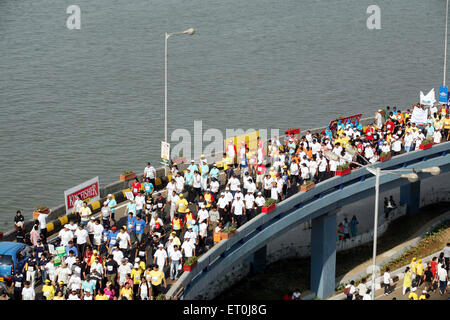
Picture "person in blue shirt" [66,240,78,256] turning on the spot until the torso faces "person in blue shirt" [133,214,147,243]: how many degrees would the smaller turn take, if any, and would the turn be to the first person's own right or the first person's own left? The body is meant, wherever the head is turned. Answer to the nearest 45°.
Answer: approximately 180°

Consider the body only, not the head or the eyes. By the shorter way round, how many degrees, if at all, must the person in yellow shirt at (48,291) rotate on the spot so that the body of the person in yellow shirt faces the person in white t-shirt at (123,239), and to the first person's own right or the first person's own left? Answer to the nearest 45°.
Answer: approximately 180°

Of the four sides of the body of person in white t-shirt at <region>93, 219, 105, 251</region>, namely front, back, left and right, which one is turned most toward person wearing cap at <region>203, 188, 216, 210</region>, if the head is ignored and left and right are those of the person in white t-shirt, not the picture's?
back

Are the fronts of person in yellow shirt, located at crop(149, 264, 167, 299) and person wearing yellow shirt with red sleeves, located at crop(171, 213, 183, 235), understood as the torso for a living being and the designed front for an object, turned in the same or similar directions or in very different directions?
same or similar directions

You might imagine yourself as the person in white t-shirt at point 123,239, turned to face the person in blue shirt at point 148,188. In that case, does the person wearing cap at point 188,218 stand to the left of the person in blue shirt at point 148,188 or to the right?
right

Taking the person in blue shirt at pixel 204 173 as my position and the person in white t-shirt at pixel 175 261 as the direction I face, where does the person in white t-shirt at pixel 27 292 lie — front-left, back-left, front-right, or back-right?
front-right

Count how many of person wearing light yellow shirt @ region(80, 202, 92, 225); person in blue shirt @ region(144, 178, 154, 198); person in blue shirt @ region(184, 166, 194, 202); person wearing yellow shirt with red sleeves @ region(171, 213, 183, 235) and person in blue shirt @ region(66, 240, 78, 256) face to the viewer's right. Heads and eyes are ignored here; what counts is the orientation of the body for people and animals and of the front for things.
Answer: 0

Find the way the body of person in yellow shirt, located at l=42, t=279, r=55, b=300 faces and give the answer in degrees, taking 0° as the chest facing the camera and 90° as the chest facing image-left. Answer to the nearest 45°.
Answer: approximately 45°

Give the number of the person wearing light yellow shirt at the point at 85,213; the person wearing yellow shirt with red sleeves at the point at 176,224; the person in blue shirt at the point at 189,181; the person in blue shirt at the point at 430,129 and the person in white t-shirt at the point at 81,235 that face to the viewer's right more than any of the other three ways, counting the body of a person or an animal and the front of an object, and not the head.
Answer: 0

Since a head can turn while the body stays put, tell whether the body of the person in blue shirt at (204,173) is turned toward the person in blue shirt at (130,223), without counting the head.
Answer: yes

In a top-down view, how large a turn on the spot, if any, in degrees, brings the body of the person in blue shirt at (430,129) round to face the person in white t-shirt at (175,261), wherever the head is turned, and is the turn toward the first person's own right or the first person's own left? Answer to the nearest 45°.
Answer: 0° — they already face them

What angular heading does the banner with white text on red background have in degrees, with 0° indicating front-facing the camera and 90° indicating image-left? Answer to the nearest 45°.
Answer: approximately 315°

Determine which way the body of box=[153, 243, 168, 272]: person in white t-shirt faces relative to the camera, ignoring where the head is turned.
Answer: toward the camera

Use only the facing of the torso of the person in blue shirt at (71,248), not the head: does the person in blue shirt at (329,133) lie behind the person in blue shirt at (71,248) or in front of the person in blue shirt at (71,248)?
behind

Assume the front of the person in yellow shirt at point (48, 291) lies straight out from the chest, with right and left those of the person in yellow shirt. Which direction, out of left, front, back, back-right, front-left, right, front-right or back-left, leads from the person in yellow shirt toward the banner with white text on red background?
back-right

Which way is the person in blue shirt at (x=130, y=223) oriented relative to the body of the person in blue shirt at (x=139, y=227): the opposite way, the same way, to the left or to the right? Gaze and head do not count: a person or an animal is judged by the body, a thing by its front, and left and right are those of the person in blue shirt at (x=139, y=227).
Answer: the same way

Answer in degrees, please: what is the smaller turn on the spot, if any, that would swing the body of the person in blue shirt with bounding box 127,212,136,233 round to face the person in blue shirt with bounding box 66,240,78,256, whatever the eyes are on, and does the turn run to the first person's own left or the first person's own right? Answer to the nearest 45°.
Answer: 0° — they already face them

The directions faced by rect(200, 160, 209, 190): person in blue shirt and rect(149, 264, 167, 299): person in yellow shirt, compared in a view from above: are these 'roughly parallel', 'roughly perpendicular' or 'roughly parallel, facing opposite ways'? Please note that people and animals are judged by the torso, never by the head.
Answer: roughly parallel

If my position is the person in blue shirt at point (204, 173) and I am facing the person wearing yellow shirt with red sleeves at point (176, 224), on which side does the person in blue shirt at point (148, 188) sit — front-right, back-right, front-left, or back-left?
front-right

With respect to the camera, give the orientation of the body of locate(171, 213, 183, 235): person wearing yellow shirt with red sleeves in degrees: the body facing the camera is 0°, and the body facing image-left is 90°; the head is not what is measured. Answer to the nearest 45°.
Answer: approximately 45°

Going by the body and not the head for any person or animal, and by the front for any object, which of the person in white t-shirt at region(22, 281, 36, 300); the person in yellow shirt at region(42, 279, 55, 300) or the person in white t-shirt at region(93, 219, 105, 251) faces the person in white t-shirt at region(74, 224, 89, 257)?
the person in white t-shirt at region(93, 219, 105, 251)

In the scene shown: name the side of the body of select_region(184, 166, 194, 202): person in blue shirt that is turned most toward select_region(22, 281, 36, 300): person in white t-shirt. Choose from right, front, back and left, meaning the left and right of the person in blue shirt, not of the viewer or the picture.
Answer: front

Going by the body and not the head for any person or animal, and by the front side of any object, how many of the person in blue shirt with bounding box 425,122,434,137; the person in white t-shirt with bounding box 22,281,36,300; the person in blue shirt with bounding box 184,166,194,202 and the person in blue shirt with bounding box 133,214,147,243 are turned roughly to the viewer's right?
0

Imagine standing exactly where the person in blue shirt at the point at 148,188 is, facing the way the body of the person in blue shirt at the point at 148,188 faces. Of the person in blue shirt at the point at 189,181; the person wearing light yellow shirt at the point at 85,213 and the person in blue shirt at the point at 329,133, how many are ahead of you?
1
